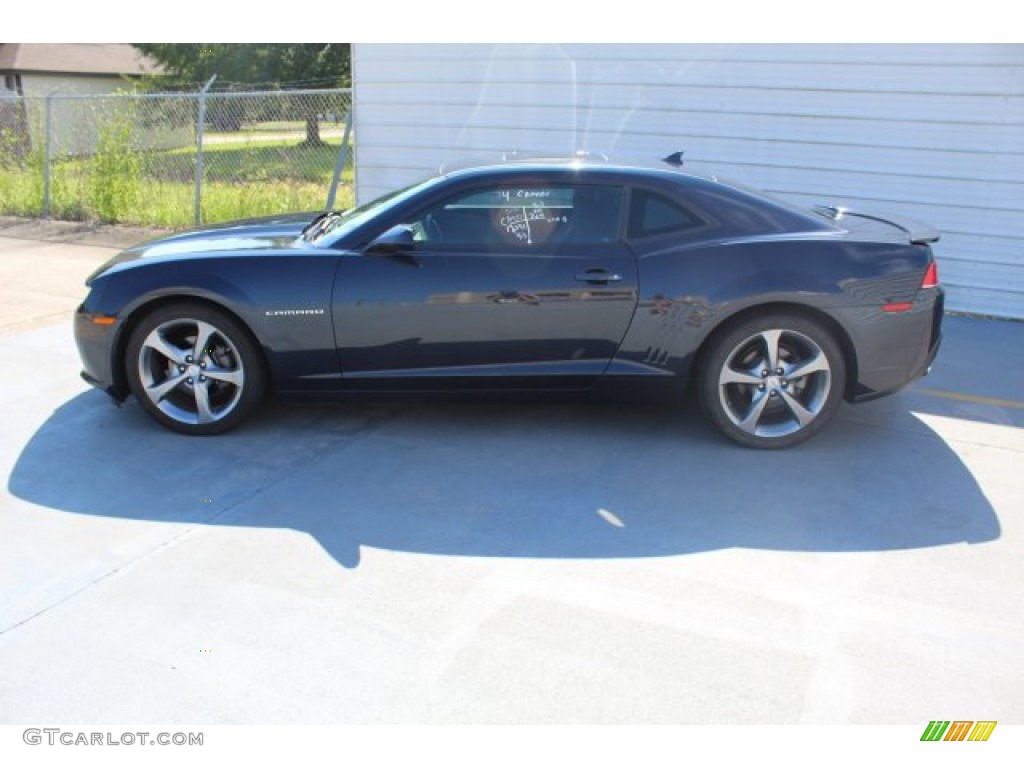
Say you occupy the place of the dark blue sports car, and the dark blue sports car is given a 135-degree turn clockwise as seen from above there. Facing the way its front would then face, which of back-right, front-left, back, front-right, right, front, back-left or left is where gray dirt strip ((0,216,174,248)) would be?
left

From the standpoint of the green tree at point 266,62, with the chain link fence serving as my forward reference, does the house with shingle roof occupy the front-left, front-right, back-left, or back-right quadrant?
back-right

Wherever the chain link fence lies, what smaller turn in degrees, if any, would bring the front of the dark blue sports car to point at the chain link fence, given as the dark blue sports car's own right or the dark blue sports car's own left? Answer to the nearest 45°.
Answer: approximately 45° to the dark blue sports car's own right

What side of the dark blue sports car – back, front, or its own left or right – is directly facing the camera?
left

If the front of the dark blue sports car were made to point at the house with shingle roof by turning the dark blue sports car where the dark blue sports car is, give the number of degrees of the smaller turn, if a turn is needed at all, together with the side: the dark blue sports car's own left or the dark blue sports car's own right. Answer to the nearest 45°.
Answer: approximately 45° to the dark blue sports car's own right

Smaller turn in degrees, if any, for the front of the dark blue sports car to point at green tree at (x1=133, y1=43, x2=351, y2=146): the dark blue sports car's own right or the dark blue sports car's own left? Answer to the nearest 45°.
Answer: approximately 90° to the dark blue sports car's own right
